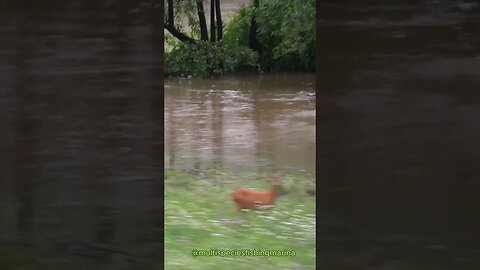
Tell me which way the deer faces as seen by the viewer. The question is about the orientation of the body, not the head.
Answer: to the viewer's right

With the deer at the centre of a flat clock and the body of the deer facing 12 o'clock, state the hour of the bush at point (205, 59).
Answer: The bush is roughly at 9 o'clock from the deer.
